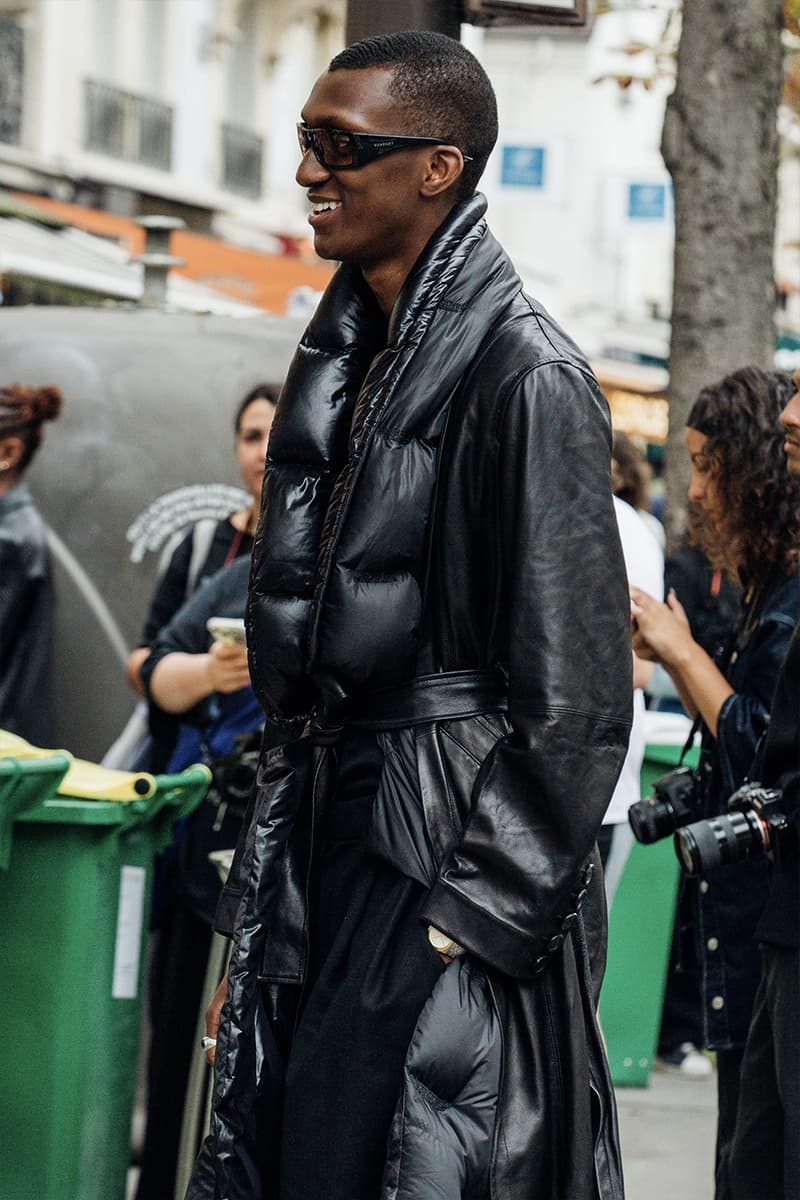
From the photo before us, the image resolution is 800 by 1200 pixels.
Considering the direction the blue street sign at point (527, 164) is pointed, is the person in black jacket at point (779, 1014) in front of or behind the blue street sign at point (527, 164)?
in front

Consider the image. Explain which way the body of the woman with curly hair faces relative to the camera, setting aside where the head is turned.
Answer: to the viewer's left

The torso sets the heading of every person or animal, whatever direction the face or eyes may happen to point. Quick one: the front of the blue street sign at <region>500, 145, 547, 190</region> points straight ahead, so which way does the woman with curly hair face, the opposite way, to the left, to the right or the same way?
to the right

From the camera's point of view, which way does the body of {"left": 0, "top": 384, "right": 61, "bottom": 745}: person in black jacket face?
to the viewer's left

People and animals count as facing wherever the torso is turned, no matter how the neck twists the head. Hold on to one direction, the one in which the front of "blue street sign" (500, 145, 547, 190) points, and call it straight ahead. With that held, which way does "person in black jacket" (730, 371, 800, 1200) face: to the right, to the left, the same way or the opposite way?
to the right

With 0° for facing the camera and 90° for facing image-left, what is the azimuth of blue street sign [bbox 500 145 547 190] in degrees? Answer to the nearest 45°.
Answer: approximately 0°

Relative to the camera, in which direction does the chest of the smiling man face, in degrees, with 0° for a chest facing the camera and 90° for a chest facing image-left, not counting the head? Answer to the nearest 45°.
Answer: approximately 45°

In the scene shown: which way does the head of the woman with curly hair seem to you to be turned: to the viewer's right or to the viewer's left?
to the viewer's left

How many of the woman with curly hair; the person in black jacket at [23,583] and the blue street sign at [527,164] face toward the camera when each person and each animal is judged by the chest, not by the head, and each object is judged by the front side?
1

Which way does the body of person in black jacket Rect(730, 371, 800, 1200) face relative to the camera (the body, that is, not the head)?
to the viewer's left

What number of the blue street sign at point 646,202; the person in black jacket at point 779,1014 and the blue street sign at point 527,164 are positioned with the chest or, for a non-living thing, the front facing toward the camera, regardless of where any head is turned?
2
